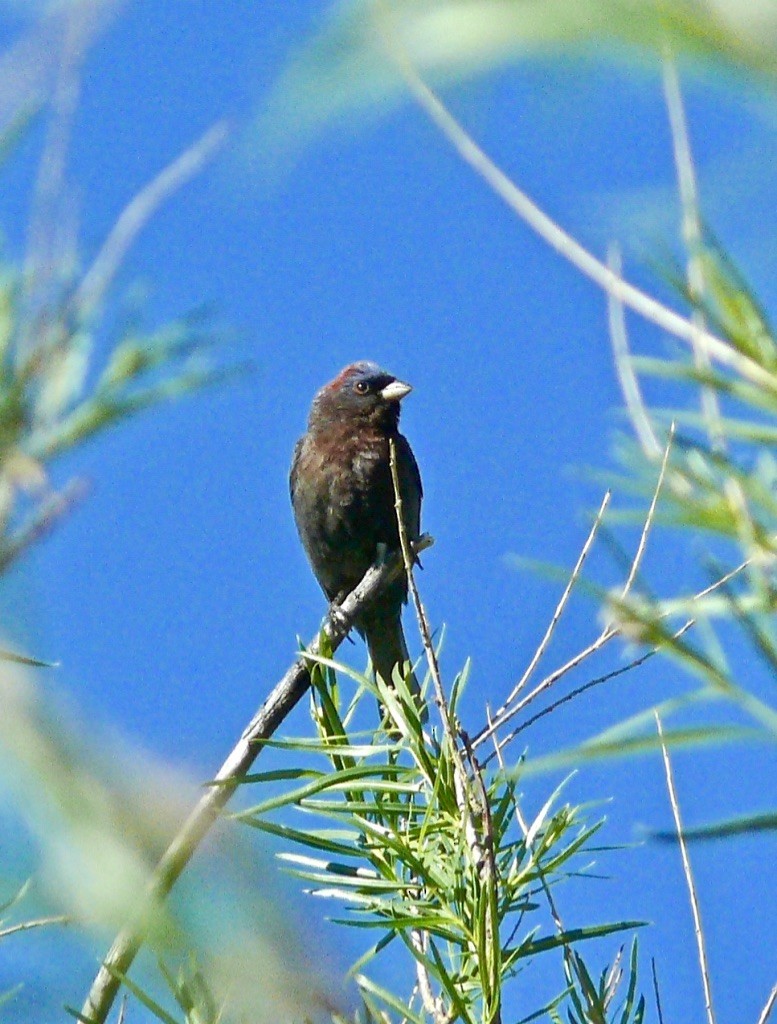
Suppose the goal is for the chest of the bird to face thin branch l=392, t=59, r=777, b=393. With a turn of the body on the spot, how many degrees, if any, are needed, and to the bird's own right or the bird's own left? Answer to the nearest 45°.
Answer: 0° — it already faces it

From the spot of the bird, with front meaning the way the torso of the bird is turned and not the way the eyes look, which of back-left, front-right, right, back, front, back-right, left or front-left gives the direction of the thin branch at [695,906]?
left

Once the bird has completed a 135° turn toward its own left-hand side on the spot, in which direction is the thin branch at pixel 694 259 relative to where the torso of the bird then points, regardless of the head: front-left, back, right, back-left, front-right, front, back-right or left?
back-right

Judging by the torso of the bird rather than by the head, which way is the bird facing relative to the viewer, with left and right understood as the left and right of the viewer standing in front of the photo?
facing the viewer
